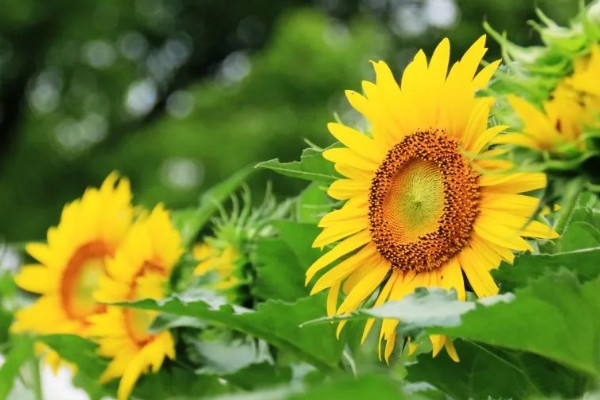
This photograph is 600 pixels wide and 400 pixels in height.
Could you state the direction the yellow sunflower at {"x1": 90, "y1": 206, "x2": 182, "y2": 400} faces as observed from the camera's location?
facing the viewer and to the right of the viewer
